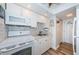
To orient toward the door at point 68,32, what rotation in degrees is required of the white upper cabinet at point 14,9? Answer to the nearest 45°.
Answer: approximately 45° to its left

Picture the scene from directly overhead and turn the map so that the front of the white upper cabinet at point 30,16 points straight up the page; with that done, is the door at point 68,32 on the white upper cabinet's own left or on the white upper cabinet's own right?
on the white upper cabinet's own left
